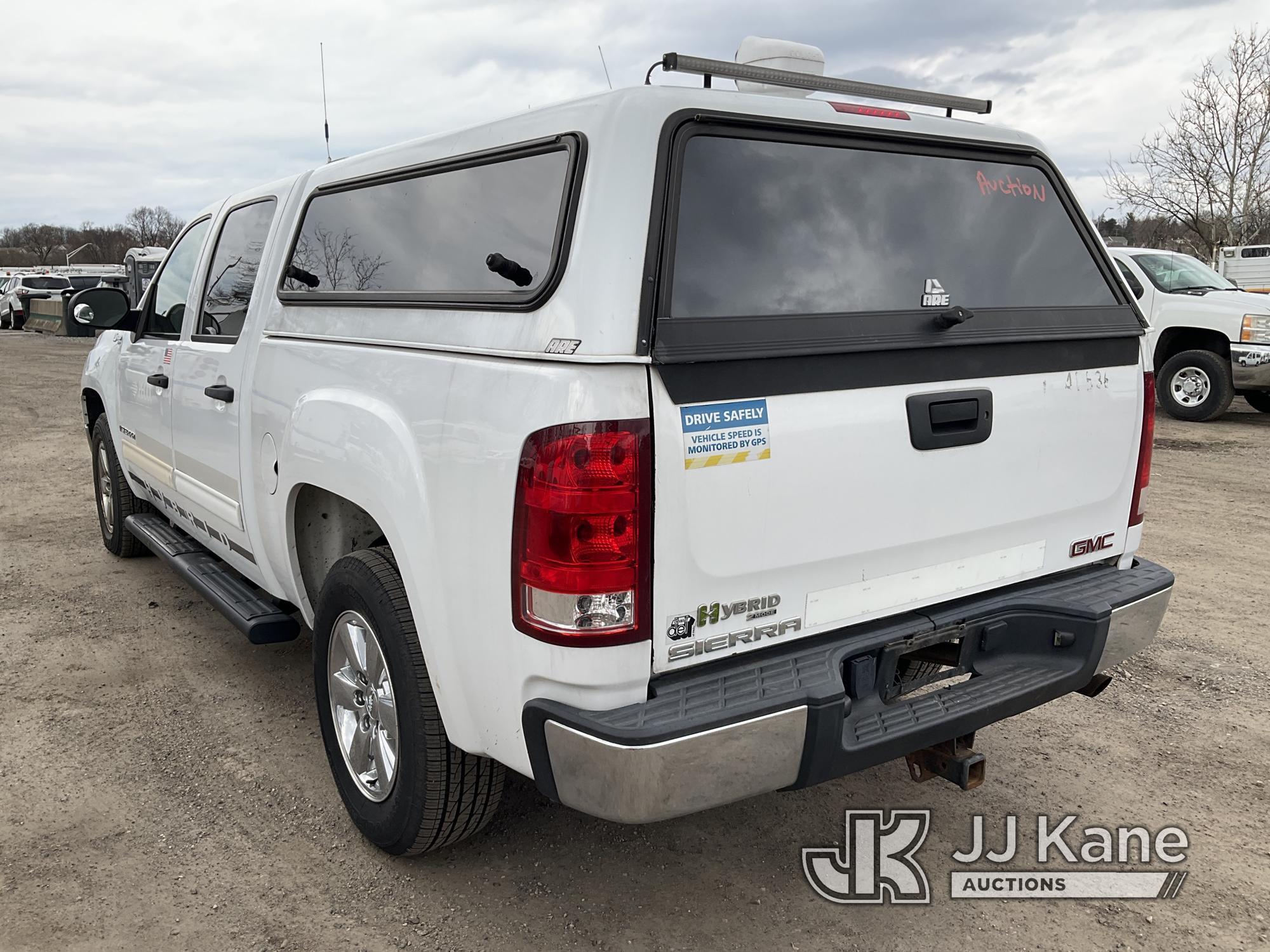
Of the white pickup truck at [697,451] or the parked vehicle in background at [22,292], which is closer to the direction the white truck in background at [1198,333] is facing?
the white pickup truck

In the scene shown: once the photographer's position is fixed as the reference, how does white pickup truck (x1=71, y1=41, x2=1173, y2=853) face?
facing away from the viewer and to the left of the viewer

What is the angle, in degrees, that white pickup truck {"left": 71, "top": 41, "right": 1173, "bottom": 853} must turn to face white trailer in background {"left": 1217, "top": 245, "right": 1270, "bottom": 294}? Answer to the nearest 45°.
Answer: approximately 90° to its right

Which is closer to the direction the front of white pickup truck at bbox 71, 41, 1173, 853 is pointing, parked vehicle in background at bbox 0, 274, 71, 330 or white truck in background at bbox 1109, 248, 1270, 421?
the parked vehicle in background

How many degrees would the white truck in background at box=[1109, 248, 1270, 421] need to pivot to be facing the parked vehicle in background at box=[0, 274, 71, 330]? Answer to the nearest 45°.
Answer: approximately 135° to its right

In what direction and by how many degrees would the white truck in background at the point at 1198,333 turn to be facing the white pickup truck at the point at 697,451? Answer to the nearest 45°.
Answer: approximately 45° to its right

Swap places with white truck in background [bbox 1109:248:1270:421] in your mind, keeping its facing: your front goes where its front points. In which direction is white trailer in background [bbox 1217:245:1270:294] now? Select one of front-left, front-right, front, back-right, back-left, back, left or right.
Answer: back-left

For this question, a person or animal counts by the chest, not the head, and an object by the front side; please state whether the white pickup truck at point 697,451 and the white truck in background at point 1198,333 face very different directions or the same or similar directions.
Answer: very different directions

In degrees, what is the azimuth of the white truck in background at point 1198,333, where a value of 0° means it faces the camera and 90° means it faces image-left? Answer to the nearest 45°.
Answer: approximately 315°
